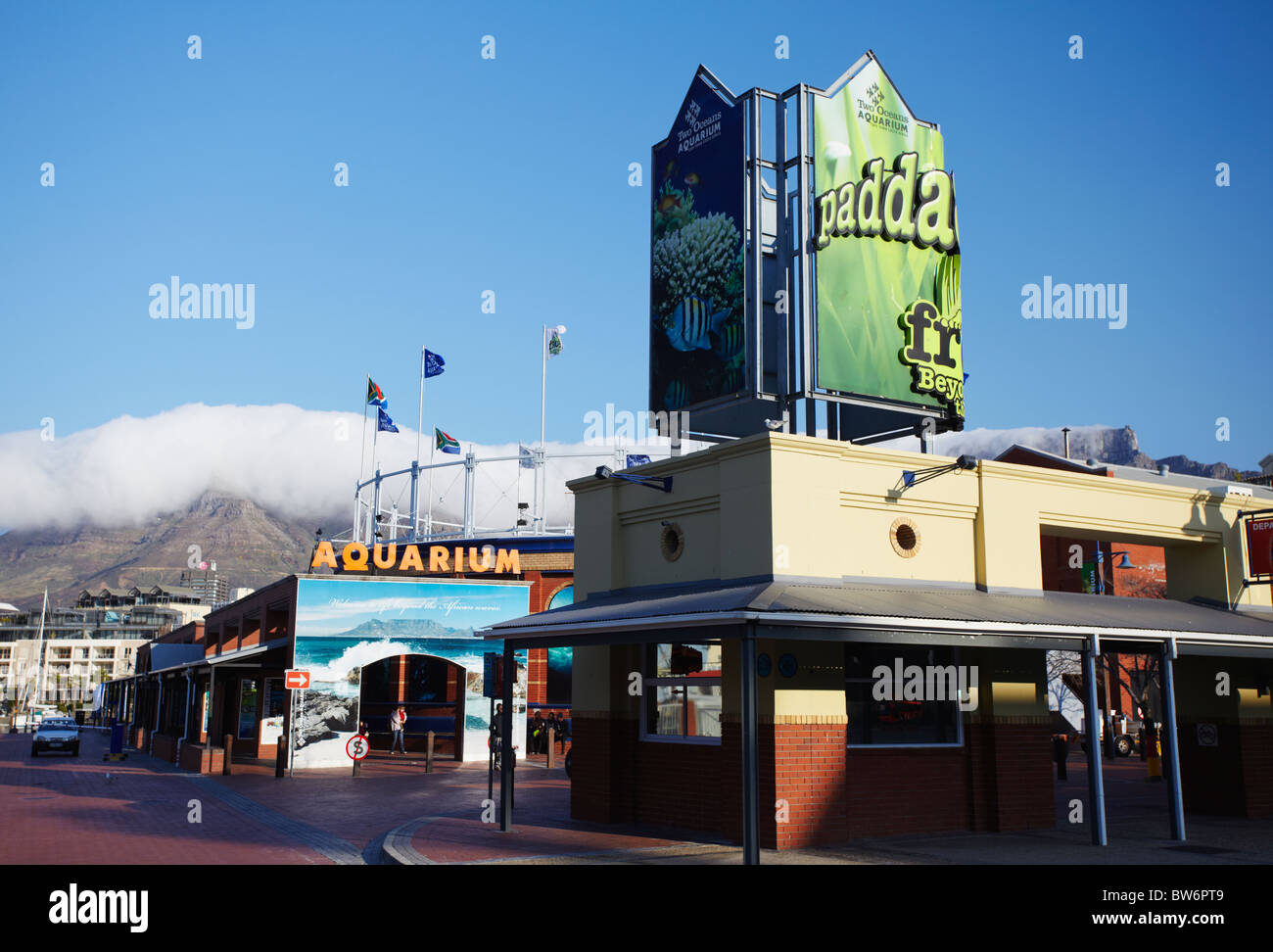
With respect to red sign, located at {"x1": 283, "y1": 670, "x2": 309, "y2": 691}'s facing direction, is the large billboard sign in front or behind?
in front

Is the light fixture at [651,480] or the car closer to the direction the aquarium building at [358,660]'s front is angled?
the light fixture

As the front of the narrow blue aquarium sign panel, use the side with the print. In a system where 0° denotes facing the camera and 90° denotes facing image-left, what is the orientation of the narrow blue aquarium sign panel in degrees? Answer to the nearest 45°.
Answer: approximately 45°

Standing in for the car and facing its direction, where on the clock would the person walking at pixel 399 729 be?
The person walking is roughly at 10 o'clock from the car.

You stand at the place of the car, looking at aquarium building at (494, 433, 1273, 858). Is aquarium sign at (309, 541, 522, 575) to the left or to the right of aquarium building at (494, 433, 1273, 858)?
left

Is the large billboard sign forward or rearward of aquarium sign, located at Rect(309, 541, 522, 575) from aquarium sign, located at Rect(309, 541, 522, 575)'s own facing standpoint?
forward

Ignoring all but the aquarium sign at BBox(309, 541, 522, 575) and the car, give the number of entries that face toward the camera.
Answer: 2

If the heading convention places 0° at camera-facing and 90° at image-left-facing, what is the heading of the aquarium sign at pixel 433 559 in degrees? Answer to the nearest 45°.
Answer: approximately 0°

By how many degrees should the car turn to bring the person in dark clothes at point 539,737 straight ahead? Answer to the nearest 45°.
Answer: approximately 45° to its left

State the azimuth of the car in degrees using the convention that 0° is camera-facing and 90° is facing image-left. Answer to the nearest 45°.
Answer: approximately 0°
